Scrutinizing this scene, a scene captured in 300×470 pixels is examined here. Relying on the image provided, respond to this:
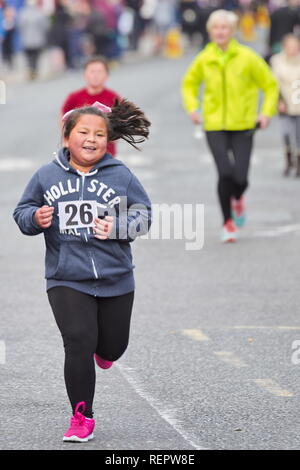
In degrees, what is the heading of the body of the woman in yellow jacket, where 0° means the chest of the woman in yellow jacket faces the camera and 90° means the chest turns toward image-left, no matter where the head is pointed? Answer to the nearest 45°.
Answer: approximately 0°
